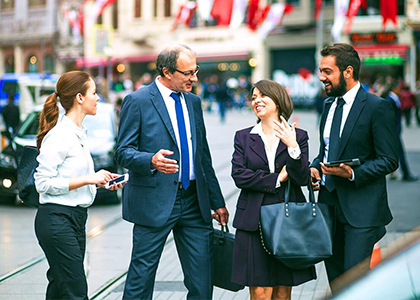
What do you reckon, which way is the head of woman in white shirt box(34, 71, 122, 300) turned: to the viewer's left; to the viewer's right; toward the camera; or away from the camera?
to the viewer's right

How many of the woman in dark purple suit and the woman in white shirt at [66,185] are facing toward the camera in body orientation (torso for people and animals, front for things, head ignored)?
1

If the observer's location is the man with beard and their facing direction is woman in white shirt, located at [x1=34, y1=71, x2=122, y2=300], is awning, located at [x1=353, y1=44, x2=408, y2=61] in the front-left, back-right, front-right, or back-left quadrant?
back-right

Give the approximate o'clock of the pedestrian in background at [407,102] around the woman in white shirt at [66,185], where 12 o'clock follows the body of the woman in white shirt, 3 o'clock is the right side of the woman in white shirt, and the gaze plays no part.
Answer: The pedestrian in background is roughly at 10 o'clock from the woman in white shirt.

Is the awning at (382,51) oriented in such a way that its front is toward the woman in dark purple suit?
yes

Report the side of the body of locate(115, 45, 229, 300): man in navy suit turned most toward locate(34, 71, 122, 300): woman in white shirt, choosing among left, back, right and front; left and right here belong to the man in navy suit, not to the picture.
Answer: right

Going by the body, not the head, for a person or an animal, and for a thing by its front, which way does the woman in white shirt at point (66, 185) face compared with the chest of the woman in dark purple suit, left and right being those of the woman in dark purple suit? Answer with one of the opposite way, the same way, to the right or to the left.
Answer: to the left

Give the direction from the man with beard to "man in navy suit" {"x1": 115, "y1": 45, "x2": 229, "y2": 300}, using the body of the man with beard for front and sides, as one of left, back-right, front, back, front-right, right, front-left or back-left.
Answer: front-right

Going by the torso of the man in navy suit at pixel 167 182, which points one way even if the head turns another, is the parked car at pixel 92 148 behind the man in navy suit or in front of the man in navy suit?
behind

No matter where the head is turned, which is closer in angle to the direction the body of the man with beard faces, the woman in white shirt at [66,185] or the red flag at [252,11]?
the woman in white shirt

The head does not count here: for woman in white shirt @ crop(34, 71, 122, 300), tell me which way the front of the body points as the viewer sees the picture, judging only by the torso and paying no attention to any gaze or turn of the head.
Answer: to the viewer's right
